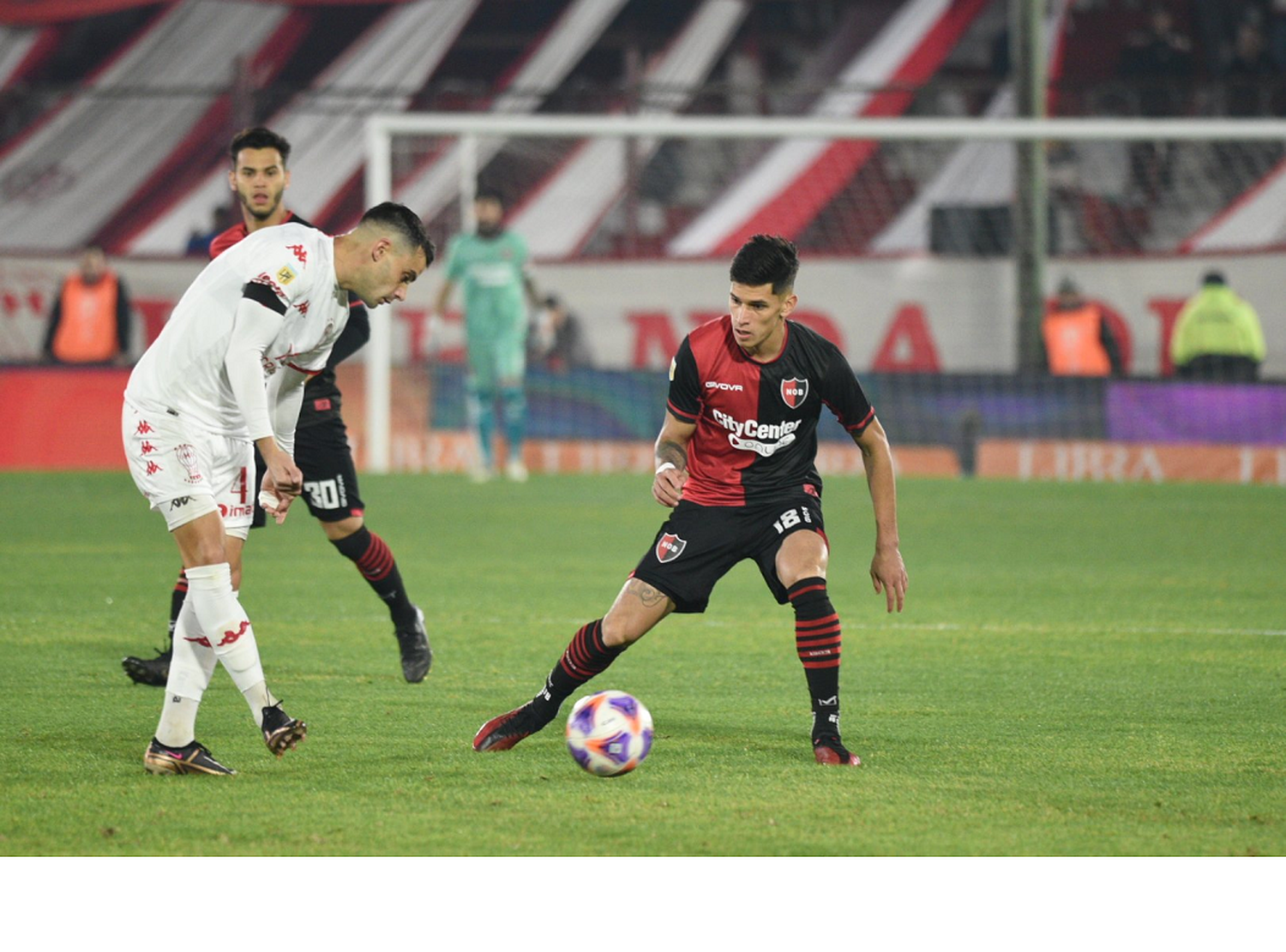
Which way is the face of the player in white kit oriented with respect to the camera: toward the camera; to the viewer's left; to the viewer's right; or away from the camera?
to the viewer's right

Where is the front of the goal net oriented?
toward the camera

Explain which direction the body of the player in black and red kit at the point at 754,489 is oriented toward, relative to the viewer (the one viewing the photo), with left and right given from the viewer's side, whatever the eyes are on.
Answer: facing the viewer

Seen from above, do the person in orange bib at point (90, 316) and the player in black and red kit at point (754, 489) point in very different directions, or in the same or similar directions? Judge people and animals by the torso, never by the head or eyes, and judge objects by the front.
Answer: same or similar directions

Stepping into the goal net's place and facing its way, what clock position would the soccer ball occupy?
The soccer ball is roughly at 12 o'clock from the goal net.

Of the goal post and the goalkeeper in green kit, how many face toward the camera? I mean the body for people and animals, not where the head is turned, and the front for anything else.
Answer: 2

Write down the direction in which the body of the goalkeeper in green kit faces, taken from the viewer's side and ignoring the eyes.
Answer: toward the camera

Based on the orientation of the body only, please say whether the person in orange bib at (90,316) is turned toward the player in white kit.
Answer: yes

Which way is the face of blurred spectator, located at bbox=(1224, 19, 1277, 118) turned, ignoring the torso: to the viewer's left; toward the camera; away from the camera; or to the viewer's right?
toward the camera

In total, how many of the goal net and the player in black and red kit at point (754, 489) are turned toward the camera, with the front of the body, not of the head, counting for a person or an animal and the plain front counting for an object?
2

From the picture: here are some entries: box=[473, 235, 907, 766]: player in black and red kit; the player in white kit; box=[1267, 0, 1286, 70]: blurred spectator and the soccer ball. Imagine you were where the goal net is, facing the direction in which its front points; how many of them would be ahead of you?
3

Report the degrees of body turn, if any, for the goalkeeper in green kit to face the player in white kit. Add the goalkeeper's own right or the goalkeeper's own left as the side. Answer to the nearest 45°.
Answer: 0° — they already face them

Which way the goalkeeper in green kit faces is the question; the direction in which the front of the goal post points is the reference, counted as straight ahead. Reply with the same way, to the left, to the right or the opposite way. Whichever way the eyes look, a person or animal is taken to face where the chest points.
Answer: the same way

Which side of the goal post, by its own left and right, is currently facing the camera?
front
